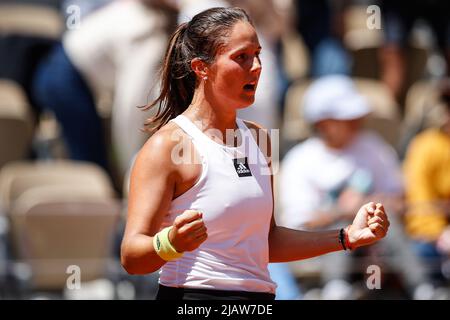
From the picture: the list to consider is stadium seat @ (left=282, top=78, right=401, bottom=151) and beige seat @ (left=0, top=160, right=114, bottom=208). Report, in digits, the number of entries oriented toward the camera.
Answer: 2

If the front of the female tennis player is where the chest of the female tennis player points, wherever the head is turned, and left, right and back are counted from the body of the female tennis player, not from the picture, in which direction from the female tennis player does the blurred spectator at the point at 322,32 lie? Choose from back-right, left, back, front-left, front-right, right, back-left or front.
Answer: back-left

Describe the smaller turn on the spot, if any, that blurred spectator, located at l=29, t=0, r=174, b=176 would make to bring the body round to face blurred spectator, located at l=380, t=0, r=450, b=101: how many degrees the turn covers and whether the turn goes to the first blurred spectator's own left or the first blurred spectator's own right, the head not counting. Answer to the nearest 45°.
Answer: approximately 45° to the first blurred spectator's own left
